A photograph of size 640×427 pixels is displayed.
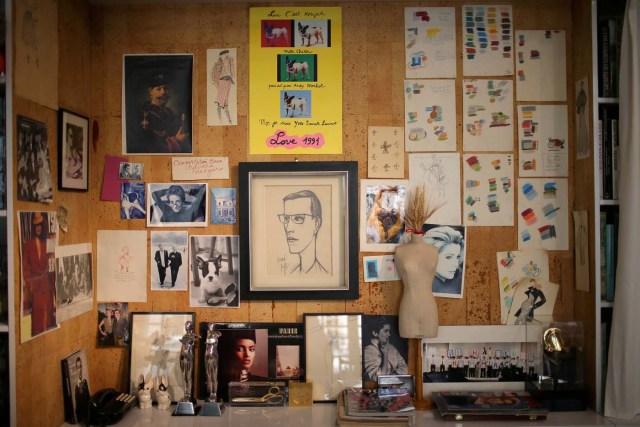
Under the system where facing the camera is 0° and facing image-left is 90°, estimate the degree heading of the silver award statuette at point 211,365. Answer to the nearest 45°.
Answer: approximately 0°

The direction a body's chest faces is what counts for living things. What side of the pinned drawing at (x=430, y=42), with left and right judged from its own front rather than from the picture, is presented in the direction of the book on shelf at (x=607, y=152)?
left

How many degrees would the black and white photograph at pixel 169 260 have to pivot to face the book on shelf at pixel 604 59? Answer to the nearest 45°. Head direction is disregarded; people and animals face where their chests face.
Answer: approximately 90° to its left

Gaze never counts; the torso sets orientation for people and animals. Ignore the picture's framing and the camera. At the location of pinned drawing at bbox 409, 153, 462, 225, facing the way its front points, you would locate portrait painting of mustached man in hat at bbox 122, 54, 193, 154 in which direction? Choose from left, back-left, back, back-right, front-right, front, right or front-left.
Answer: right

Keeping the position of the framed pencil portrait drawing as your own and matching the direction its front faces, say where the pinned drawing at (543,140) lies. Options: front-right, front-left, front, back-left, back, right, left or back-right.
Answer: left

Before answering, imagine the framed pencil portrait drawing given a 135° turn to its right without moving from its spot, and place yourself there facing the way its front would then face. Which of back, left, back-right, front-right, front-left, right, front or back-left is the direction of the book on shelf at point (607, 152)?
back-right

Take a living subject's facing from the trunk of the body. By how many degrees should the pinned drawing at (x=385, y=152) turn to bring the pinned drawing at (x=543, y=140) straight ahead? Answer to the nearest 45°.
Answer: approximately 90° to its left
